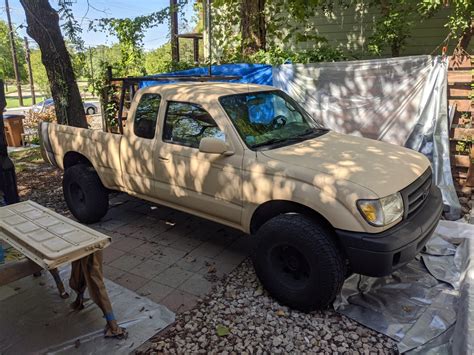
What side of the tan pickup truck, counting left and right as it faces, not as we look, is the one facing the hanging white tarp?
left

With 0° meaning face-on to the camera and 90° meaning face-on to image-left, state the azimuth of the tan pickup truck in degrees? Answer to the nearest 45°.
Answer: approximately 315°
